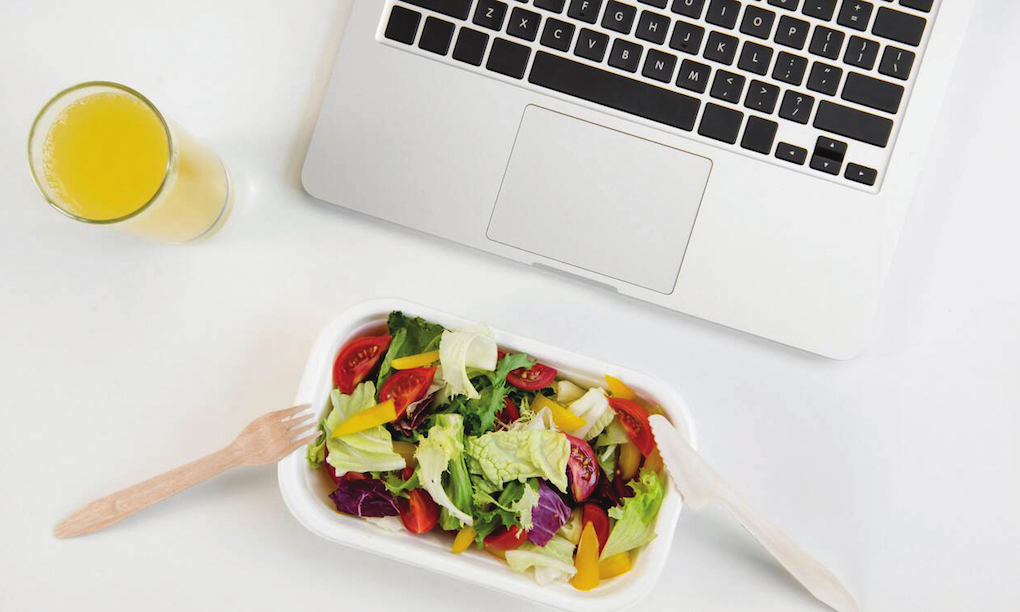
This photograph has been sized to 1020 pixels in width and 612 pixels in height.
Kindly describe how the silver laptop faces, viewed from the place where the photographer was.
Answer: facing the viewer
